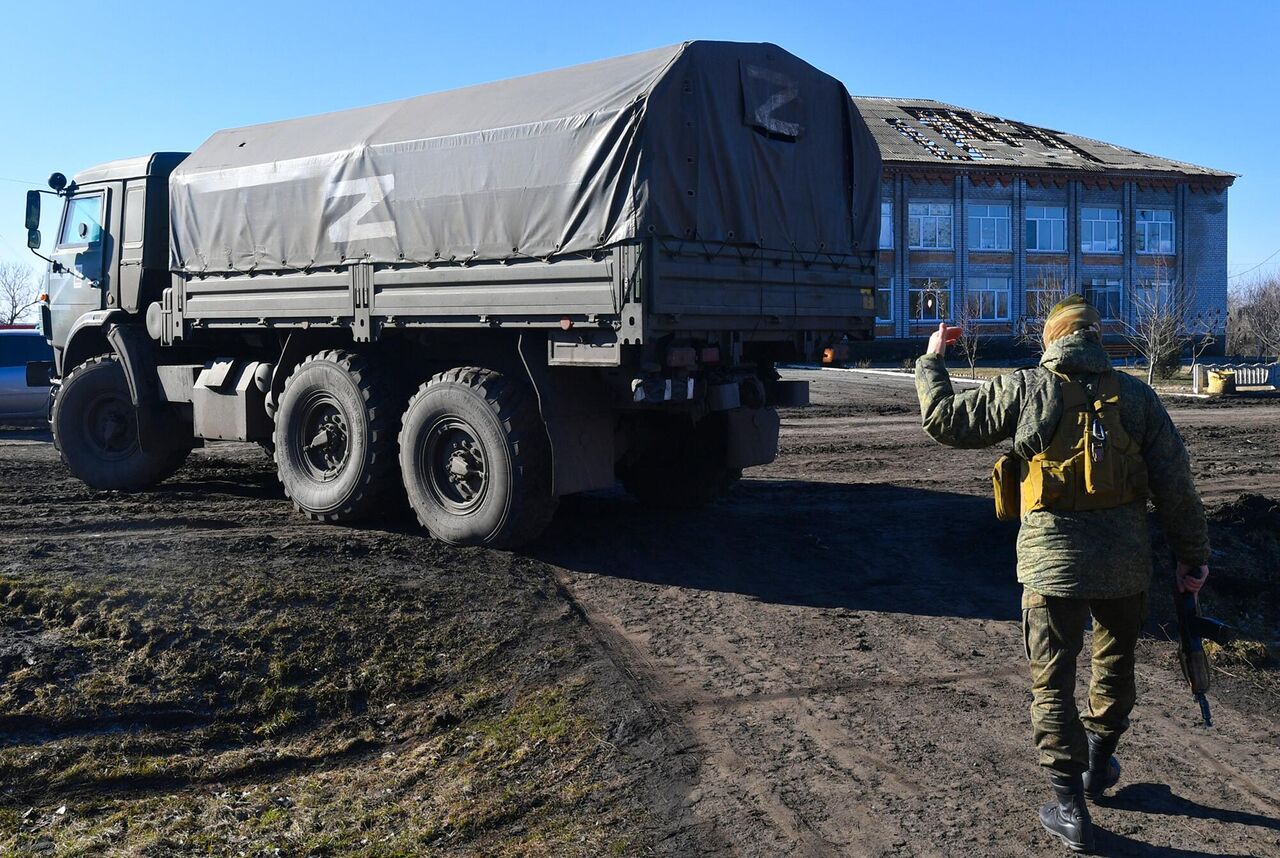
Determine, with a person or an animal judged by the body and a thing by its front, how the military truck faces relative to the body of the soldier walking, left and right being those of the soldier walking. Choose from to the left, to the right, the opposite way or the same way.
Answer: to the left

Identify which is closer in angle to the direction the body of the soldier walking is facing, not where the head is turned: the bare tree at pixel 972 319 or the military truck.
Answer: the bare tree

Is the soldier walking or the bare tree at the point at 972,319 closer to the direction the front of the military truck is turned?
the bare tree

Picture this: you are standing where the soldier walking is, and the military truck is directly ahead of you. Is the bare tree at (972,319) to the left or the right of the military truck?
right

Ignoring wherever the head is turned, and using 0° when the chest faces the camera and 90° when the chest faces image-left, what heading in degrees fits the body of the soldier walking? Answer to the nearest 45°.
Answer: approximately 180°

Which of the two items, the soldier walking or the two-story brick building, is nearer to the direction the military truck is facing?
the two-story brick building

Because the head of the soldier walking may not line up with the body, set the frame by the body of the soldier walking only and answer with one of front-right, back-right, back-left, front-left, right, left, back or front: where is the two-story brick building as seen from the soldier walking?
front

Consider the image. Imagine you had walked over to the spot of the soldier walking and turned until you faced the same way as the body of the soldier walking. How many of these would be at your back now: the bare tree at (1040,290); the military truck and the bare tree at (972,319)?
0

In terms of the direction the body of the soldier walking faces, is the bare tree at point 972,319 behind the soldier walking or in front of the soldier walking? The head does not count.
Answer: in front

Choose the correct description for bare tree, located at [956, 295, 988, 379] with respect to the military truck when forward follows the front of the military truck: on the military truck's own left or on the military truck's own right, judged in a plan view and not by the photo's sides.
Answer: on the military truck's own right

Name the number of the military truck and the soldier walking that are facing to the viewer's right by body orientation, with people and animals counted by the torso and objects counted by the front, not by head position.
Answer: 0

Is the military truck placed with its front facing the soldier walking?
no

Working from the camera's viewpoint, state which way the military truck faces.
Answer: facing away from the viewer and to the left of the viewer

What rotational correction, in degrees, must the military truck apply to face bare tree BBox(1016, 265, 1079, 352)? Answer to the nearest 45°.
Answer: approximately 90° to its right

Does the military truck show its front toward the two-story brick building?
no

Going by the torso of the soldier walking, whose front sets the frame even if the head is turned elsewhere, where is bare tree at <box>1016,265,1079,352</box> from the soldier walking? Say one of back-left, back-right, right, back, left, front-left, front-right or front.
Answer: front
